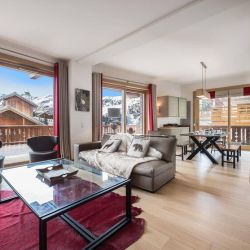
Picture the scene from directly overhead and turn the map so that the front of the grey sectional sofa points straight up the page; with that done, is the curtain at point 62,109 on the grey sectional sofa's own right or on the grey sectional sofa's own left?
on the grey sectional sofa's own right

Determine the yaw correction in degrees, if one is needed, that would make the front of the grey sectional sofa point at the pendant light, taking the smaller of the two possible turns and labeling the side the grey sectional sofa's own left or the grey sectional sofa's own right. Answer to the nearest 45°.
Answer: approximately 180°

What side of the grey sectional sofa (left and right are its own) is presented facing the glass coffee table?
front

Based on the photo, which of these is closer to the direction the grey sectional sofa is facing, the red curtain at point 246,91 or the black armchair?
the black armchair

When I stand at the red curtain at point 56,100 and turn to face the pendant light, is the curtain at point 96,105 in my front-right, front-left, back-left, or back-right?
front-left

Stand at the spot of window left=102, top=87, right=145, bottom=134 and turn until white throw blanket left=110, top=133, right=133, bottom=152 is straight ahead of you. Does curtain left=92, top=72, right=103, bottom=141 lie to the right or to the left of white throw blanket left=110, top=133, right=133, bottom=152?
right

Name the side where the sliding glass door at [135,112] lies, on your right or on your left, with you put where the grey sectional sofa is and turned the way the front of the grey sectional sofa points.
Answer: on your right

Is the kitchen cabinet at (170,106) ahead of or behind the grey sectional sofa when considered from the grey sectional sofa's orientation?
behind

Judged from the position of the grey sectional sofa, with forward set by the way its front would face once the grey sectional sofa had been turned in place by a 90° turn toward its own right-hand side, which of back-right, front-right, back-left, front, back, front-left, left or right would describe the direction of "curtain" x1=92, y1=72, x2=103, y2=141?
front

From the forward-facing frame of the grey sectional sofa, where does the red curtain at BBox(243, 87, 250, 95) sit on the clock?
The red curtain is roughly at 6 o'clock from the grey sectional sofa.

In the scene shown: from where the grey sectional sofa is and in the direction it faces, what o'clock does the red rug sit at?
The red rug is roughly at 12 o'clock from the grey sectional sofa.

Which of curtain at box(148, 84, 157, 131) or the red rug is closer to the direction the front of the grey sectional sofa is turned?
the red rug

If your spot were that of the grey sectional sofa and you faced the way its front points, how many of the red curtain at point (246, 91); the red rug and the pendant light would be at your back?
2
